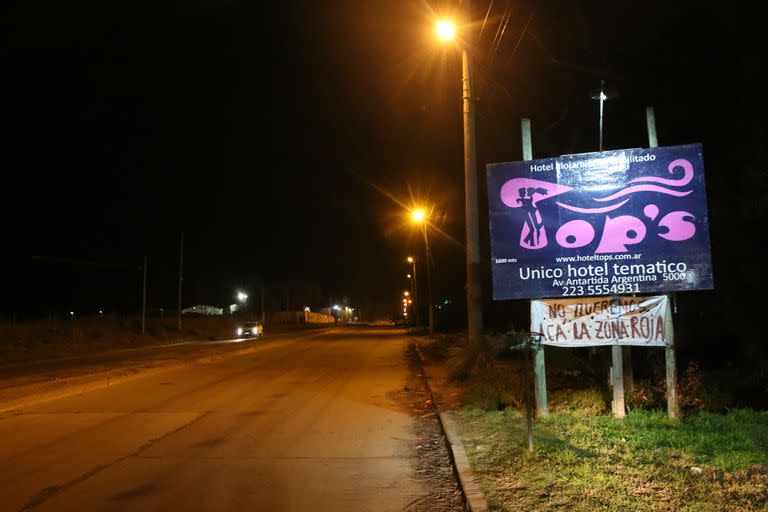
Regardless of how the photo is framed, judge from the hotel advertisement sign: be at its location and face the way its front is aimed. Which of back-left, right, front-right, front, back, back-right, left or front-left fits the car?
back-right

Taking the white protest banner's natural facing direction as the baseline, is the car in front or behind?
behind

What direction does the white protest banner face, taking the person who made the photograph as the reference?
facing the viewer

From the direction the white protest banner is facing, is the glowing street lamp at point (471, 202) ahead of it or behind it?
behind

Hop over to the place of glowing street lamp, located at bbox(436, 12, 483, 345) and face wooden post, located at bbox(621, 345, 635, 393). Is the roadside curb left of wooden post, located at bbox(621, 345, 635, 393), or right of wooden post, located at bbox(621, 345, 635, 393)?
right

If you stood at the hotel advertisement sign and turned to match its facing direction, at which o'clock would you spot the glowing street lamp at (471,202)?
The glowing street lamp is roughly at 5 o'clock from the hotel advertisement sign.

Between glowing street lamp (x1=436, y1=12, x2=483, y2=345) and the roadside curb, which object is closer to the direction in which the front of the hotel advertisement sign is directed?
the roadside curb

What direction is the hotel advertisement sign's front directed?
toward the camera

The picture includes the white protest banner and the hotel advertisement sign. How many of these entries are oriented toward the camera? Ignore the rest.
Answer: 2
